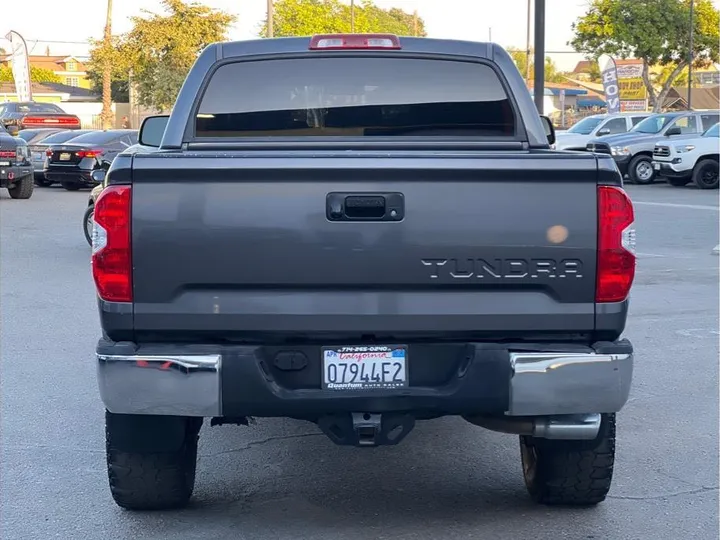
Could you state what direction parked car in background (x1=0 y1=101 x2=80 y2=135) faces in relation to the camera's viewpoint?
facing away from the viewer and to the left of the viewer

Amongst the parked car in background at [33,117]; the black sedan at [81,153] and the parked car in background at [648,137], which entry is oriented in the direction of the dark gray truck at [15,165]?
the parked car in background at [648,137]

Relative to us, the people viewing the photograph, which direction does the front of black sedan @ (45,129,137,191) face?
facing away from the viewer and to the right of the viewer

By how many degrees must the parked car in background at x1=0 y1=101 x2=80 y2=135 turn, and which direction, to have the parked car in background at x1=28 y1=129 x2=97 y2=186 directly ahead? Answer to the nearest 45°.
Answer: approximately 135° to its left

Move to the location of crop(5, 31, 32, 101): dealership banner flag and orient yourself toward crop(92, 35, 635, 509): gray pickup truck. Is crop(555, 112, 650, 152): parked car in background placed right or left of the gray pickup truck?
left

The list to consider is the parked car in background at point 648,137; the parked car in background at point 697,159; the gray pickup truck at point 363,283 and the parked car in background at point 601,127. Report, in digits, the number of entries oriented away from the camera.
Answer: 1

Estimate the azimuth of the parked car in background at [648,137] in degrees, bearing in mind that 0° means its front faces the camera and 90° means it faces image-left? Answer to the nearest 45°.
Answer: approximately 45°

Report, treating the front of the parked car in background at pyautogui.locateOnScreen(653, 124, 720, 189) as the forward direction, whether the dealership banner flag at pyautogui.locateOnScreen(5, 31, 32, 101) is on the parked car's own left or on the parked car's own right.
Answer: on the parked car's own right

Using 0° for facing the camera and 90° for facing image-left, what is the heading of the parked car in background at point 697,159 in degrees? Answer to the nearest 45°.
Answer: approximately 45°

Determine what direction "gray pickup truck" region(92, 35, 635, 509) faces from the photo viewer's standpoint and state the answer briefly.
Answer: facing away from the viewer

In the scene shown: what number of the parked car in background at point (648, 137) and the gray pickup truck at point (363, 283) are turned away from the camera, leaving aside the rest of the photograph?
1

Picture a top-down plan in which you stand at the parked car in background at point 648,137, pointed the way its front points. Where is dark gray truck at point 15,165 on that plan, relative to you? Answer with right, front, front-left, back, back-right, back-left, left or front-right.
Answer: front

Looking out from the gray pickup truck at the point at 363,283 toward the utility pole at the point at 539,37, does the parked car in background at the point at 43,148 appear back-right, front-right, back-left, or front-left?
front-left

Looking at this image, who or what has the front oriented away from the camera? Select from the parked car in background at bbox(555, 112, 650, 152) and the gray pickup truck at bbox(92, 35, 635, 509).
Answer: the gray pickup truck

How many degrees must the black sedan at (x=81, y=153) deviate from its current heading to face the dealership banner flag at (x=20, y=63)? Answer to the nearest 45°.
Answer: approximately 45° to its left
